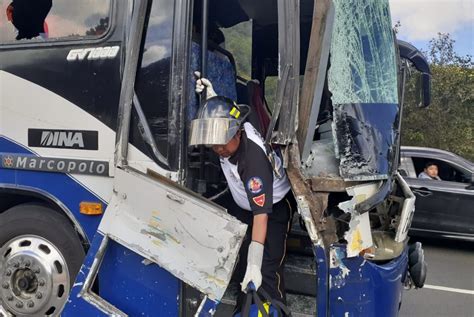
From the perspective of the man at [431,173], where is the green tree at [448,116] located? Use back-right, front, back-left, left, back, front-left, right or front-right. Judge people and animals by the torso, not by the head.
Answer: back-left

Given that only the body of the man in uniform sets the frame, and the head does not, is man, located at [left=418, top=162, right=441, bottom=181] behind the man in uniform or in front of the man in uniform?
behind

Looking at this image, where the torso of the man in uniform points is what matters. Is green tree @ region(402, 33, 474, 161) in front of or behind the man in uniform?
behind
